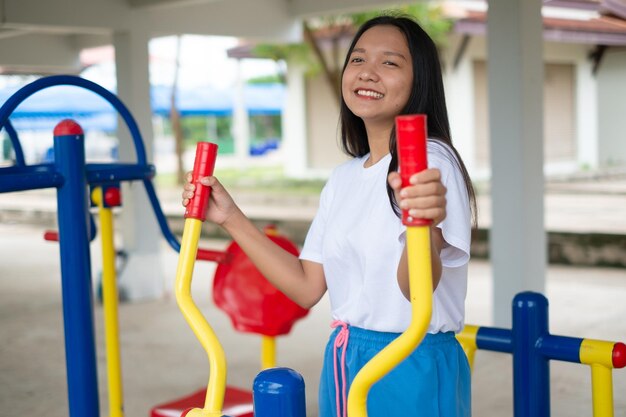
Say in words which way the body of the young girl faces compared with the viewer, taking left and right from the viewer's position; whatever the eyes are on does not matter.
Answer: facing the viewer and to the left of the viewer

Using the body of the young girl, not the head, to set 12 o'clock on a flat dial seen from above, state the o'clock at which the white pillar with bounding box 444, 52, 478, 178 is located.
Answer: The white pillar is roughly at 5 o'clock from the young girl.

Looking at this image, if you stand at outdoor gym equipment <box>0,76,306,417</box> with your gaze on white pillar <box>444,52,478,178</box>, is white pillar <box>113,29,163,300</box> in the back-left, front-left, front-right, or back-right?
front-left

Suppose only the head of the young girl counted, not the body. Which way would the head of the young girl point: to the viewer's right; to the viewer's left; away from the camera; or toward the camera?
toward the camera

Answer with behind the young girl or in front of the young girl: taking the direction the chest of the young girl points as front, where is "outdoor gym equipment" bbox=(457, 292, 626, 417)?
behind

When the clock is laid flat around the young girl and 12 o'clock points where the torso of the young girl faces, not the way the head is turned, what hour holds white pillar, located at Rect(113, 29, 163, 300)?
The white pillar is roughly at 4 o'clock from the young girl.

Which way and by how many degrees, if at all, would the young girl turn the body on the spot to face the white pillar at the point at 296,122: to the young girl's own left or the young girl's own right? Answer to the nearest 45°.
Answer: approximately 135° to the young girl's own right

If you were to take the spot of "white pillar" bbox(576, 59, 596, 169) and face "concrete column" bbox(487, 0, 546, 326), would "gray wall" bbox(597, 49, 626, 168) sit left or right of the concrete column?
left

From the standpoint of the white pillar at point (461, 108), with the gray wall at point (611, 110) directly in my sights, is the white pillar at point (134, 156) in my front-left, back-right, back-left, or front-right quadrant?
back-right

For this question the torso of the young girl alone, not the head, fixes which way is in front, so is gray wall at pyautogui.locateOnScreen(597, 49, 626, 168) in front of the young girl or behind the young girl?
behind
